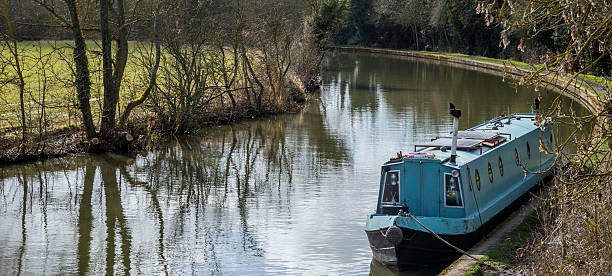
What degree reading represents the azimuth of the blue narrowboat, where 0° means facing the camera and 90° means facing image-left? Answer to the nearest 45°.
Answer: approximately 45°
